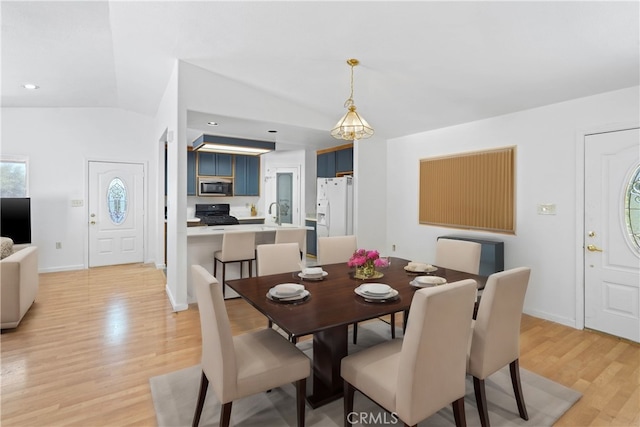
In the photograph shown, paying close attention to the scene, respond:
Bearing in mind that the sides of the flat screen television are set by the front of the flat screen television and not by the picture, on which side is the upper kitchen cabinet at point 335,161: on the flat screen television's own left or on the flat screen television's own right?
on the flat screen television's own left

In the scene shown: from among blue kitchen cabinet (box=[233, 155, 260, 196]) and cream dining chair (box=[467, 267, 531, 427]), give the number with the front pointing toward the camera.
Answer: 1

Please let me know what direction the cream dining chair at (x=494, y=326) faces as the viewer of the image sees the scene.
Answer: facing away from the viewer and to the left of the viewer

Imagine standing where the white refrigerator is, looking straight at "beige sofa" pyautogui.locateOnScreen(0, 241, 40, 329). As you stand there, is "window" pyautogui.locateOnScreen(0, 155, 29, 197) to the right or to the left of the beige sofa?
right

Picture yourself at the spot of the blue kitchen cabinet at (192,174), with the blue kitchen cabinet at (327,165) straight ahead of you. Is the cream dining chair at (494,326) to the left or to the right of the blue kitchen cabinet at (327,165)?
right

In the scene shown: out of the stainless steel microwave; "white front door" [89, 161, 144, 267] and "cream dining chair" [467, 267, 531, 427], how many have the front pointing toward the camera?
2

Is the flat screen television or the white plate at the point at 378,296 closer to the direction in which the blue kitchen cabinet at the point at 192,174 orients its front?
the white plate

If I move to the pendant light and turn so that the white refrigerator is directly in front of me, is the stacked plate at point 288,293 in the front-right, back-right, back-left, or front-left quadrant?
back-left

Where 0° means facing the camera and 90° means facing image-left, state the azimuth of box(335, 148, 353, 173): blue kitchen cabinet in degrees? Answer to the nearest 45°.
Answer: approximately 45°
